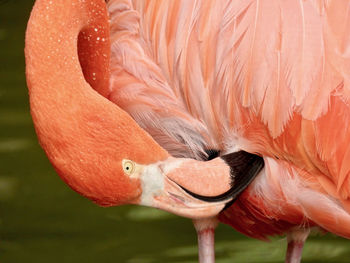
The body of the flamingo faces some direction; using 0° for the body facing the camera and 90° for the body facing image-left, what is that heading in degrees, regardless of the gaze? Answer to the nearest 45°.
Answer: approximately 90°
